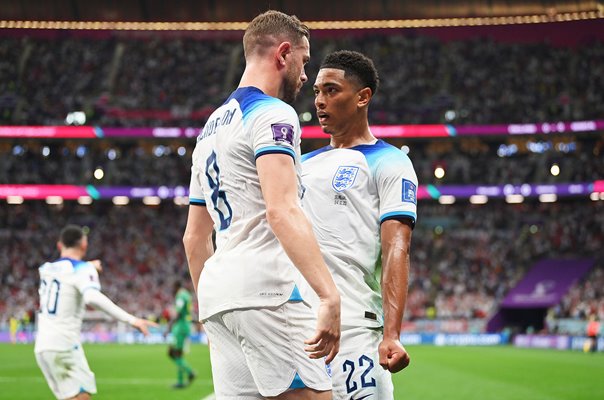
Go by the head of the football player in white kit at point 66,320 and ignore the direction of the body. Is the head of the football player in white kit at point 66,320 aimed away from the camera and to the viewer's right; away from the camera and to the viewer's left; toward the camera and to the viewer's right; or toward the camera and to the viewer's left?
away from the camera and to the viewer's right

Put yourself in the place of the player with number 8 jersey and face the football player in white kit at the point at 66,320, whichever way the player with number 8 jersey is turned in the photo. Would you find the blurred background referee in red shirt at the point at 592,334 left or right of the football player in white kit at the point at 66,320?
right

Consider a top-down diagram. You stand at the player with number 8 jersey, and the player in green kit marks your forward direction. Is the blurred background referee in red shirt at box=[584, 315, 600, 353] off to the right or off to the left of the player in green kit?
right

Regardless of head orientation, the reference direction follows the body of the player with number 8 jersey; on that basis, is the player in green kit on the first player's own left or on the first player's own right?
on the first player's own left

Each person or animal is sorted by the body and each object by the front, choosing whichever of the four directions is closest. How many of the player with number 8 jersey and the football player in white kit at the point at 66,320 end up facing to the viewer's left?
0

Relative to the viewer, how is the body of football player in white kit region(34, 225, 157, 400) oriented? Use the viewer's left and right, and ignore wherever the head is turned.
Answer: facing away from the viewer and to the right of the viewer

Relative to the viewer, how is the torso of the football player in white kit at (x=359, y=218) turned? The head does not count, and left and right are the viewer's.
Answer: facing the viewer and to the left of the viewer

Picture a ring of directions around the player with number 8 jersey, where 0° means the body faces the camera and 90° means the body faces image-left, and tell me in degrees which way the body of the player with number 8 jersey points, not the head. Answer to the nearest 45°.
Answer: approximately 225°

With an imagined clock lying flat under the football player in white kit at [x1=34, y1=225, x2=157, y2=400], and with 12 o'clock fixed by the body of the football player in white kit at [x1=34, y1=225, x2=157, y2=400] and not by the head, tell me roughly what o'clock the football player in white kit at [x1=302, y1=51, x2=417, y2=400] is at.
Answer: the football player in white kit at [x1=302, y1=51, x2=417, y2=400] is roughly at 4 o'clock from the football player in white kit at [x1=34, y1=225, x2=157, y2=400].

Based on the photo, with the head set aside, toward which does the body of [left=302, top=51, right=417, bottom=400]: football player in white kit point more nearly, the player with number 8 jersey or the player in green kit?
the player with number 8 jersey

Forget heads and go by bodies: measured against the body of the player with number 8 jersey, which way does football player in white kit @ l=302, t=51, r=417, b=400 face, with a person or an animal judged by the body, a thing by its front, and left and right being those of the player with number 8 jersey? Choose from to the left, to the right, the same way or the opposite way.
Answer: the opposite way

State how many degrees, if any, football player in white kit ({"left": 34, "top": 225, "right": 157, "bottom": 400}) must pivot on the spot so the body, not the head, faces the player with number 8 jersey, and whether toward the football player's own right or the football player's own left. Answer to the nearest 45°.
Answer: approximately 135° to the football player's own right

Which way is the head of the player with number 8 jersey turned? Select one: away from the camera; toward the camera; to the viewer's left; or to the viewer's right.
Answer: to the viewer's right
